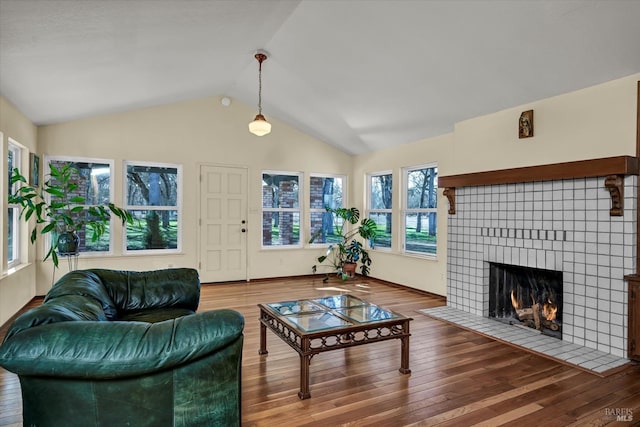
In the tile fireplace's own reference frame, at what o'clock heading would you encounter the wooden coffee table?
The wooden coffee table is roughly at 12 o'clock from the tile fireplace.

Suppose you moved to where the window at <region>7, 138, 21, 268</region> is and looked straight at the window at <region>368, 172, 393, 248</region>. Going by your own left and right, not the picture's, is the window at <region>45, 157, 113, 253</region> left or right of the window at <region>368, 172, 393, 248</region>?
left

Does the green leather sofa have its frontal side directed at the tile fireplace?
yes

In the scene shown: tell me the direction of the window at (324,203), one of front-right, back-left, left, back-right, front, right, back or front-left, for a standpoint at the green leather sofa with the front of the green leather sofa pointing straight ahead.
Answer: front-left

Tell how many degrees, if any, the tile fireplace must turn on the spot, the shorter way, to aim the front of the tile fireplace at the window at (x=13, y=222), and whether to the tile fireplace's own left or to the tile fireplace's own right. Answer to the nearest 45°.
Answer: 0° — it already faces it

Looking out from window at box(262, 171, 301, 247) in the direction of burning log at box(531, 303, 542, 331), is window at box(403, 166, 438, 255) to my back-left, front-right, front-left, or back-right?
front-left

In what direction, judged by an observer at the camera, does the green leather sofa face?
facing to the right of the viewer

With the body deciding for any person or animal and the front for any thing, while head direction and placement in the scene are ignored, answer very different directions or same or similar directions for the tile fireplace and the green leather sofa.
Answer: very different directions

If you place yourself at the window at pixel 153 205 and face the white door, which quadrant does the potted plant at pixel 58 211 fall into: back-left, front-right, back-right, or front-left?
back-right

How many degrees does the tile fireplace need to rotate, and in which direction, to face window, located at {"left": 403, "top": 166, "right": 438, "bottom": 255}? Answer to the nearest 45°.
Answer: approximately 90° to its right

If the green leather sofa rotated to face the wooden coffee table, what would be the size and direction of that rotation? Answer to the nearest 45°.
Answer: approximately 45° to its left

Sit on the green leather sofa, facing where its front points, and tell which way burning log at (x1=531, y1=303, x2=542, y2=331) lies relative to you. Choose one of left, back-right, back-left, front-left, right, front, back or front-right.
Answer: front

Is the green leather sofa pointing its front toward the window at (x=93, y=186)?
no

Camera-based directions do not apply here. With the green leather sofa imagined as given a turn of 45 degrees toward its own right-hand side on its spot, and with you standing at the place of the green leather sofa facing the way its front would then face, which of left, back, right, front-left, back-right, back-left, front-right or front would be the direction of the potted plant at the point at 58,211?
back-left

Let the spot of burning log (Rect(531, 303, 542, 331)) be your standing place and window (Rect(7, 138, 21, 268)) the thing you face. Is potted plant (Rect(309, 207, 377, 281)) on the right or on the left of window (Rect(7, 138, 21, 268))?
right

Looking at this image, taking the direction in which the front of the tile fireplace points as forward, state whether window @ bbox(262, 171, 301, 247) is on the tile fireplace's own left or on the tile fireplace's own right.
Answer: on the tile fireplace's own right

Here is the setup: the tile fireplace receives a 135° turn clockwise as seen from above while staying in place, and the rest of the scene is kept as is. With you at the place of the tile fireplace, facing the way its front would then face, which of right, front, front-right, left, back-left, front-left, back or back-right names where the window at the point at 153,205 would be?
left

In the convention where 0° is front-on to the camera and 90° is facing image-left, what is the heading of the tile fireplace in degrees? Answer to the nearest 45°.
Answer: approximately 45°
